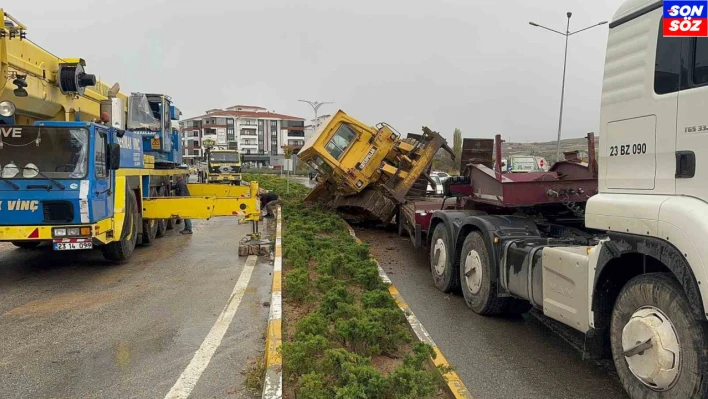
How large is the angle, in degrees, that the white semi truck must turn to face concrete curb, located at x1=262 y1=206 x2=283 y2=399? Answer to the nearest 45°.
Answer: approximately 135° to its right

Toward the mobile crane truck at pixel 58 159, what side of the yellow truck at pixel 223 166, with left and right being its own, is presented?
front

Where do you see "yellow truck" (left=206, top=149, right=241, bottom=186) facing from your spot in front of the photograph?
facing the viewer

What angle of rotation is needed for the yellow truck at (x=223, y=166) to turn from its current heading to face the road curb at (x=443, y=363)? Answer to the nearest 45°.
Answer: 0° — it already faces it

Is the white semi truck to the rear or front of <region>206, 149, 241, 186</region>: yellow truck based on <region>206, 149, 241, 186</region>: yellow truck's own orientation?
to the front

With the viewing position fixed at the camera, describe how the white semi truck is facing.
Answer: facing the viewer and to the right of the viewer

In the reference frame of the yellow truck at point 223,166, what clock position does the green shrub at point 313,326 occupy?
The green shrub is roughly at 12 o'clock from the yellow truck.

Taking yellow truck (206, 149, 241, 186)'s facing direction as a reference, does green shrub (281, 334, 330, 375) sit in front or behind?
in front

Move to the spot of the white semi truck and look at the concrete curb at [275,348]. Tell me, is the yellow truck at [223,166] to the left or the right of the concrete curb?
right

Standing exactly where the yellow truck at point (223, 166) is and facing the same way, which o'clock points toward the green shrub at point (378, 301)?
The green shrub is roughly at 12 o'clock from the yellow truck.

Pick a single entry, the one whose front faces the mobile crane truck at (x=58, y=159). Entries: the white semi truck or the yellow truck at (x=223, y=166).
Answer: the yellow truck at (x=223, y=166)

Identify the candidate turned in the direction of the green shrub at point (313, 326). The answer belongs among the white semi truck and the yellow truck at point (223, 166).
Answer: the yellow truck

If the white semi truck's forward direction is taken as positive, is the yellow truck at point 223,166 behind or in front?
behind
